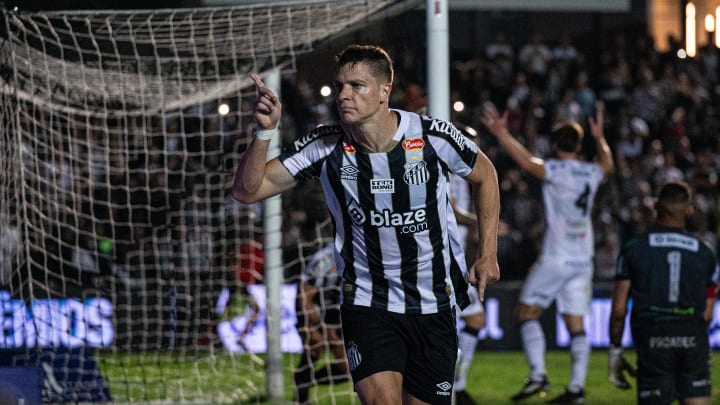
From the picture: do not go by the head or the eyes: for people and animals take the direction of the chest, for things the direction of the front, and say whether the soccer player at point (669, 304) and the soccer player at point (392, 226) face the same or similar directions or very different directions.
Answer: very different directions

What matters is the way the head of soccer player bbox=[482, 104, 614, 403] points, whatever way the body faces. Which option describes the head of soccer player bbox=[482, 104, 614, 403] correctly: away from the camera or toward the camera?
away from the camera

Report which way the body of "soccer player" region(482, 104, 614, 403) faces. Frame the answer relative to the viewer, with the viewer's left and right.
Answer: facing away from the viewer and to the left of the viewer

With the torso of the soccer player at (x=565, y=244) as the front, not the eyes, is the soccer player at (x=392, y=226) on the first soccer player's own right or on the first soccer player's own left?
on the first soccer player's own left

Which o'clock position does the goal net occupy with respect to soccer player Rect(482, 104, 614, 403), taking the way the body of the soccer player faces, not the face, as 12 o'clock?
The goal net is roughly at 10 o'clock from the soccer player.

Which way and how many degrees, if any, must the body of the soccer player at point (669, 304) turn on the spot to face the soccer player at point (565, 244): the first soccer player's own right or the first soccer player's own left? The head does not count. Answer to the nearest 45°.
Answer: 0° — they already face them

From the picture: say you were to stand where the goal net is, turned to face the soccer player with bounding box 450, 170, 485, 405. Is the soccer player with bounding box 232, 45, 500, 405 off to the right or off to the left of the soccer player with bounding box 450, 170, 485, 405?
right

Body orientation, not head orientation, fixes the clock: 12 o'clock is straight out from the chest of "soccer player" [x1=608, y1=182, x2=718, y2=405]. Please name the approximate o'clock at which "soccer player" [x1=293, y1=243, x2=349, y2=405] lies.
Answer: "soccer player" [x1=293, y1=243, x2=349, y2=405] is roughly at 10 o'clock from "soccer player" [x1=608, y1=182, x2=718, y2=405].

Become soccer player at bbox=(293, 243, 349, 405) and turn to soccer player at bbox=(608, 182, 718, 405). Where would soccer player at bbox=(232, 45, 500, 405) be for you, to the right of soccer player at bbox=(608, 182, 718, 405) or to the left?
right

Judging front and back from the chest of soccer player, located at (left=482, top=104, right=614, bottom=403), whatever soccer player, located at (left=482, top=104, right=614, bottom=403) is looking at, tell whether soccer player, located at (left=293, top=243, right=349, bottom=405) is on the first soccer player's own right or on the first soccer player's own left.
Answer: on the first soccer player's own left

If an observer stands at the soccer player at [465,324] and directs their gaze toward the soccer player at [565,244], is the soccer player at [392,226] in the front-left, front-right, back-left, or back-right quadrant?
back-right

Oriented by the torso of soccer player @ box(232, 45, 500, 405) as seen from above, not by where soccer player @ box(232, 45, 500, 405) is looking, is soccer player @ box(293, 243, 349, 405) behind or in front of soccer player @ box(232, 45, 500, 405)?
behind

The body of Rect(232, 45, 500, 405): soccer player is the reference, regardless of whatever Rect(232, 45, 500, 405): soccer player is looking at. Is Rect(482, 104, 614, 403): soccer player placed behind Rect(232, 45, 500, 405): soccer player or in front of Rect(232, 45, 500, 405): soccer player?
behind

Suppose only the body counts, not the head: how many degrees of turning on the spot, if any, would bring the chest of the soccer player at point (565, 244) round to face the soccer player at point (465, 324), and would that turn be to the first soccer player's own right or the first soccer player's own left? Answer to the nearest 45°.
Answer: approximately 90° to the first soccer player's own left

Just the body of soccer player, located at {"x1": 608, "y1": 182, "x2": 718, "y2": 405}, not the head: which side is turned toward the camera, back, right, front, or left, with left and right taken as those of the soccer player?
back
